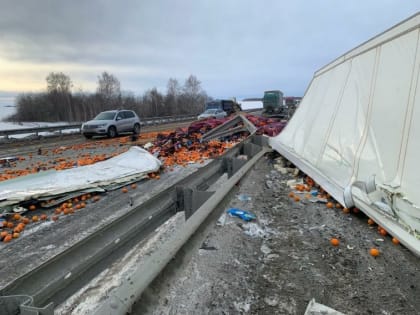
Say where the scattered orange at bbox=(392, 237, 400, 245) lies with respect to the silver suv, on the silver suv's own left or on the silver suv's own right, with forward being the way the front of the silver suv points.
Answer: on the silver suv's own left

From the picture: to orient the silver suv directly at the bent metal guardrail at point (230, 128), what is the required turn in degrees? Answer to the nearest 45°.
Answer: approximately 90° to its left

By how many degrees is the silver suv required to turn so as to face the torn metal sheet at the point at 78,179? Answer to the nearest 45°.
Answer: approximately 45° to its left

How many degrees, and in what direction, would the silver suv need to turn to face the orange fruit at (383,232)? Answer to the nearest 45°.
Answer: approximately 45° to its left

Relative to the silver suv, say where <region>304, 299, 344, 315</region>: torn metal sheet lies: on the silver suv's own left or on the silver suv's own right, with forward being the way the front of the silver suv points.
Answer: on the silver suv's own left

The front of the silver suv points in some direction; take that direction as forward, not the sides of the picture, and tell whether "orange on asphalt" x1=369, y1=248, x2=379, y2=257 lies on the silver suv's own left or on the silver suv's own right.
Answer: on the silver suv's own left

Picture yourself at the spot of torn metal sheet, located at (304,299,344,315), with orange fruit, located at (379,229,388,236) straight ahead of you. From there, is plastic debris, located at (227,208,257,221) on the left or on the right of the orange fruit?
left

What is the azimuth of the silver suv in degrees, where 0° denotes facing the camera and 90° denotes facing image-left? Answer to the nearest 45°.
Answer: approximately 45°

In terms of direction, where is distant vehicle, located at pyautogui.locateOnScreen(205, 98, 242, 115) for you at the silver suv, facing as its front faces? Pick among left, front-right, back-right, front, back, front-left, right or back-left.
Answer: back

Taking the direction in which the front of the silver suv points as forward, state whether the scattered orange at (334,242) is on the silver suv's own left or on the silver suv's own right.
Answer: on the silver suv's own left
